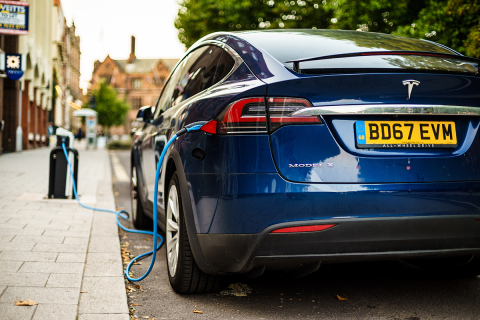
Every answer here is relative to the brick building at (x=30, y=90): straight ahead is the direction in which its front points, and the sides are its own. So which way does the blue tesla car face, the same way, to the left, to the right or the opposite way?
to the left

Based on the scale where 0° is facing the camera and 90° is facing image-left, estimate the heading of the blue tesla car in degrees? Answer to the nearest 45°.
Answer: approximately 135°

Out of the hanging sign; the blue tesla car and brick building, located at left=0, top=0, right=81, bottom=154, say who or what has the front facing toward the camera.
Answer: the hanging sign

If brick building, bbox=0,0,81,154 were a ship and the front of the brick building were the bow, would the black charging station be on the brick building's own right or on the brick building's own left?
on the brick building's own right

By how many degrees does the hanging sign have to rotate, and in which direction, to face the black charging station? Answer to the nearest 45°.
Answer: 0° — it already faces it

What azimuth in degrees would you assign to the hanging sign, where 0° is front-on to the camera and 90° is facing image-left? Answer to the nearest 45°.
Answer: approximately 0°

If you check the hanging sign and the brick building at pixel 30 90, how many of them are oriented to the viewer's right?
1

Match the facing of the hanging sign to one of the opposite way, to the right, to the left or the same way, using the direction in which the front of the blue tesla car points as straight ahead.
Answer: the opposite way

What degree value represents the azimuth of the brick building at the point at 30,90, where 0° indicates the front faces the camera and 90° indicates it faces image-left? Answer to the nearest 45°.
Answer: approximately 270°

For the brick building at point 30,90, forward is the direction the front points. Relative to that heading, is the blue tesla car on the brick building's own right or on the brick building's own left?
on the brick building's own right

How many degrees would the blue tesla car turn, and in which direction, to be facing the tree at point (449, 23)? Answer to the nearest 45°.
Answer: approximately 45° to its right
